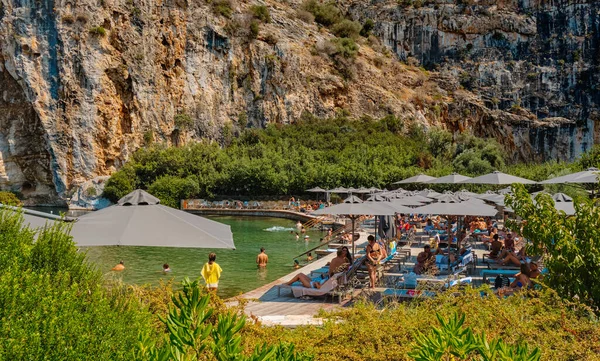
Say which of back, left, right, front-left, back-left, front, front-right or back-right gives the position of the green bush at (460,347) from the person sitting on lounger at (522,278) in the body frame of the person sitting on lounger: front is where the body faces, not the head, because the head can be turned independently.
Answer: left

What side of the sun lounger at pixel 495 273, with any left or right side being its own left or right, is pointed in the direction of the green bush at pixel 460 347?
left

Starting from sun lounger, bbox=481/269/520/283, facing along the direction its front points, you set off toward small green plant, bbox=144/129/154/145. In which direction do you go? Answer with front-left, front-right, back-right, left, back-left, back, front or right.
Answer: front-right

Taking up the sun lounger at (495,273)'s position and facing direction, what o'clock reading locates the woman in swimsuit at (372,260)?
The woman in swimsuit is roughly at 11 o'clock from the sun lounger.

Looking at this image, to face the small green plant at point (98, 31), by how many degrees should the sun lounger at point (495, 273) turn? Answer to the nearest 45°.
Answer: approximately 45° to its right

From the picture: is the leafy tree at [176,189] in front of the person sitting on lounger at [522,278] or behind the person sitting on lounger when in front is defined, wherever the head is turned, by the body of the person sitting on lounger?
in front

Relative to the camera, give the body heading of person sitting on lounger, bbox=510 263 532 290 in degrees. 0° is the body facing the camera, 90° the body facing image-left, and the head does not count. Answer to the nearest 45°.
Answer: approximately 90°

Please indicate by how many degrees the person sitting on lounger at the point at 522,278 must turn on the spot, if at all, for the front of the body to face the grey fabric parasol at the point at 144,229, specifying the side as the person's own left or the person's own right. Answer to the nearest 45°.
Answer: approximately 45° to the person's own left

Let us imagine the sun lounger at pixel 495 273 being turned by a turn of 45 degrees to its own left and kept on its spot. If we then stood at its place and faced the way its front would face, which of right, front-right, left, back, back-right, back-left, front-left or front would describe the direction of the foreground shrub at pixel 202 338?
front-left

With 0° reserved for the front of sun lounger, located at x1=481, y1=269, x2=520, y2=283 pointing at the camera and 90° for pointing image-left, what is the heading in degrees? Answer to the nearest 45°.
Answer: approximately 90°

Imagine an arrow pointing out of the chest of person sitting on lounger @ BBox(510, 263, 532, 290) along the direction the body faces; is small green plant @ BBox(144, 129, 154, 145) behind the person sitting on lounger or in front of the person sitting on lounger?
in front

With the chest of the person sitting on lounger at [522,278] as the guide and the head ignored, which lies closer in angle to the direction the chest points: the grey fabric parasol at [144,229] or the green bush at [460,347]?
the grey fabric parasol

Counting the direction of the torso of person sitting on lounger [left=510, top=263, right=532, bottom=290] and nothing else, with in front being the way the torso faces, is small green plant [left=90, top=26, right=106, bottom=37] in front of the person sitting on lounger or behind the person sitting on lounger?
in front

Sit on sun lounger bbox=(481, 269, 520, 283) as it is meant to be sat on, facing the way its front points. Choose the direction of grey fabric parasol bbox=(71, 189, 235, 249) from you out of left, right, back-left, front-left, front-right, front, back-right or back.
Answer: front-left
